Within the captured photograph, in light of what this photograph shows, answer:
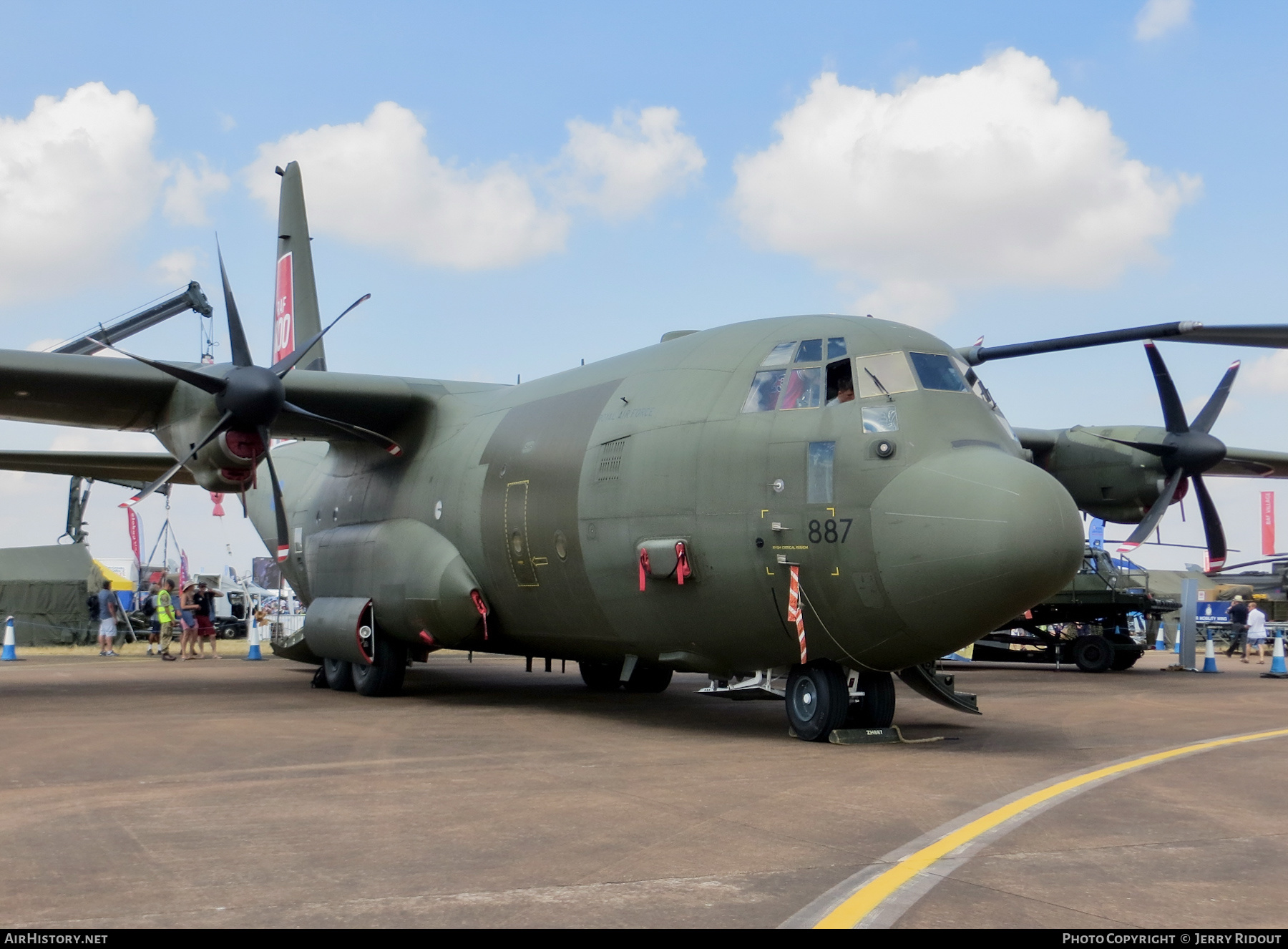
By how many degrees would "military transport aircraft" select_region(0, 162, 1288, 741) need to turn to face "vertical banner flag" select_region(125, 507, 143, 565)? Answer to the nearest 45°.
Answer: approximately 180°

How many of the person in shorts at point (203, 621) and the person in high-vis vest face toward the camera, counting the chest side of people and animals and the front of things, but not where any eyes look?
1

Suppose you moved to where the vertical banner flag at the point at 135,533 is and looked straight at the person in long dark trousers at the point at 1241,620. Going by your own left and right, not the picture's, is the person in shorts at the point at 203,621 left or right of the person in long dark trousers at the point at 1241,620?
right

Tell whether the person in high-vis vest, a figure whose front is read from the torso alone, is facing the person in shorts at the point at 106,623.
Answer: no

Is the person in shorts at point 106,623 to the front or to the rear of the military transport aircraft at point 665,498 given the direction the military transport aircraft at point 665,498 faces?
to the rear

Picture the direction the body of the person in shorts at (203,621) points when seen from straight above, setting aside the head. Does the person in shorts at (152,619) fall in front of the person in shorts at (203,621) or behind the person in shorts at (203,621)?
behind

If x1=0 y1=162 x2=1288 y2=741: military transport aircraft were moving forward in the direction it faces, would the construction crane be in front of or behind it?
behind

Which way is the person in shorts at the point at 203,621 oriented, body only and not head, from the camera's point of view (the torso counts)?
toward the camera

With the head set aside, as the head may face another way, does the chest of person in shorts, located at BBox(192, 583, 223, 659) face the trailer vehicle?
no

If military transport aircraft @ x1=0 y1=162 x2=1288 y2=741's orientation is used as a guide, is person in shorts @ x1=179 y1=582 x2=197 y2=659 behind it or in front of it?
behind

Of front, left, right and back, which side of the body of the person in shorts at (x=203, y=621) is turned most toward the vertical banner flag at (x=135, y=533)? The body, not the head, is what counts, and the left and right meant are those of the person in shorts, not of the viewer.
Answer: back

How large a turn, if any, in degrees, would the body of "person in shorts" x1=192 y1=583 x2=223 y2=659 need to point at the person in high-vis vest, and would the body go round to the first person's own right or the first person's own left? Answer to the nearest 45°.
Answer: approximately 45° to the first person's own right

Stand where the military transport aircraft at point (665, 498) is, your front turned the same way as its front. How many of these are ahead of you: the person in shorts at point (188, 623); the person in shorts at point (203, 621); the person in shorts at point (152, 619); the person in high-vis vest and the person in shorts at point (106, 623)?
0
